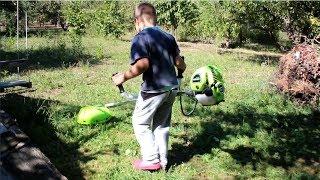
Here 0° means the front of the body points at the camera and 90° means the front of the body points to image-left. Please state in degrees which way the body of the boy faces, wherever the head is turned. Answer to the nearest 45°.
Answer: approximately 135°

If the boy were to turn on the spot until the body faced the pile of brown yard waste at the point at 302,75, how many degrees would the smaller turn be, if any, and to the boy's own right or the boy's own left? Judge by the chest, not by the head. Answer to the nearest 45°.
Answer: approximately 90° to the boy's own right
